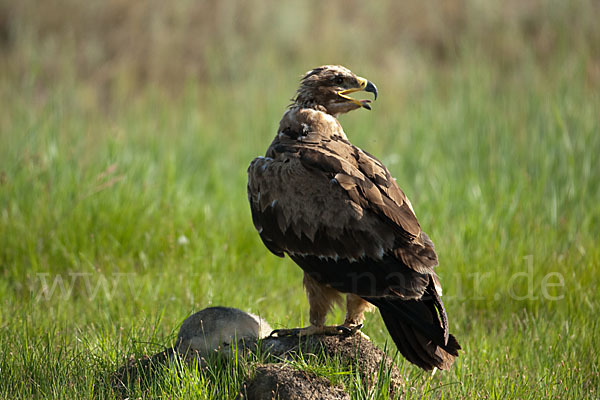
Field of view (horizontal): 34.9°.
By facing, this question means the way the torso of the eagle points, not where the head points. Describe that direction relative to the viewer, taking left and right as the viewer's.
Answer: facing away from the viewer and to the left of the viewer
